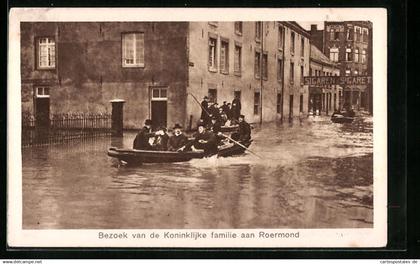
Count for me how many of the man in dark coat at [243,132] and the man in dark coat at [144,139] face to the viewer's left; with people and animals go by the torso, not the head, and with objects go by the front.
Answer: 1

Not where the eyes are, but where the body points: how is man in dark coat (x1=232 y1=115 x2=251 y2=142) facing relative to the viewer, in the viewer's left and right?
facing to the left of the viewer
